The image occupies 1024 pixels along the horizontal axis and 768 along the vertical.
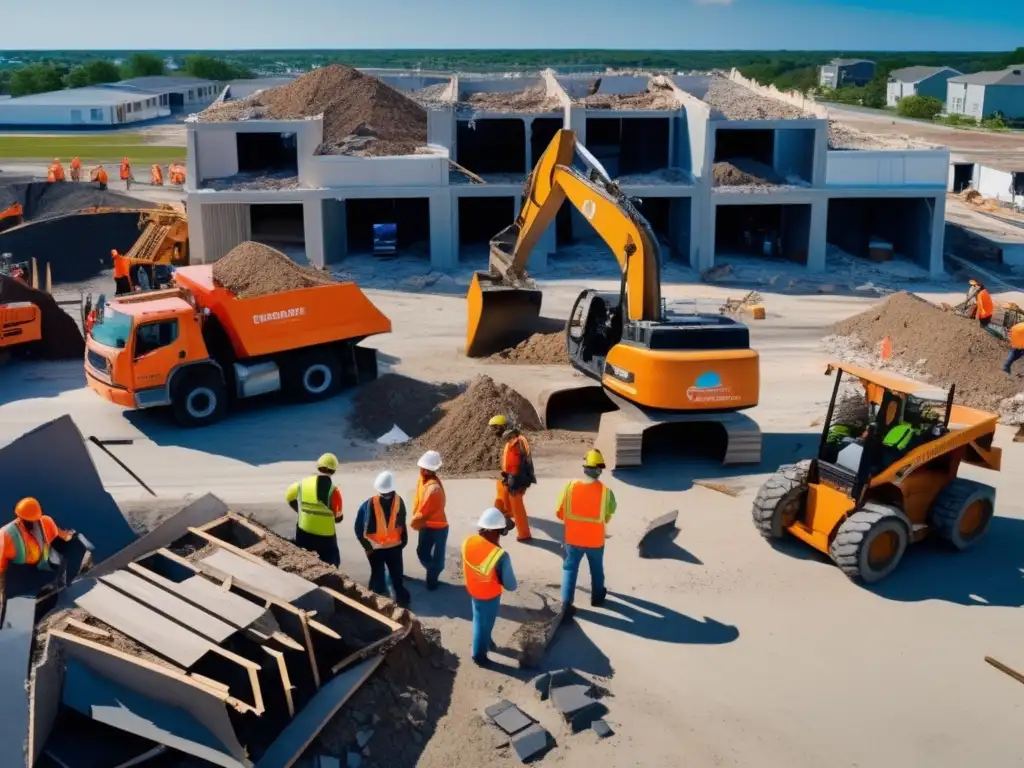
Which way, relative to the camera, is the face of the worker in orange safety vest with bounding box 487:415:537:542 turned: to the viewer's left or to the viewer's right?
to the viewer's left

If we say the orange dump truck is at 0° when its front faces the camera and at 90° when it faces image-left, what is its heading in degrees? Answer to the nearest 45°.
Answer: approximately 45°

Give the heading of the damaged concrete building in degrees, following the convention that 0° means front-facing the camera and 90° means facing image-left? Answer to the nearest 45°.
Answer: approximately 0°

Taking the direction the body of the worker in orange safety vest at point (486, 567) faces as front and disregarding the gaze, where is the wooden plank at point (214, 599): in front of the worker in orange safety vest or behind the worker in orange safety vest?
behind

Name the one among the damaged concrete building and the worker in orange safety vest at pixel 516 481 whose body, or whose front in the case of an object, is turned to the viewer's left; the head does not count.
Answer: the worker in orange safety vest

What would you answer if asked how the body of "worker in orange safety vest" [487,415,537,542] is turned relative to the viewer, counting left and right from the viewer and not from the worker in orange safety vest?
facing to the left of the viewer

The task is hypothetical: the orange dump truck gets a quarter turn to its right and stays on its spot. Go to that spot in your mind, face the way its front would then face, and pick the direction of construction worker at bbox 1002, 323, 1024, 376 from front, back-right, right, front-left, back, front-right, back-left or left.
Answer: back-right

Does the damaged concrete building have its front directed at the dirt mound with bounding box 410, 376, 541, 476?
yes

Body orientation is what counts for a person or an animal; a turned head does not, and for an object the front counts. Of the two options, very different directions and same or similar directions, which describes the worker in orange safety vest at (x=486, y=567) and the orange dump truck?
very different directions
